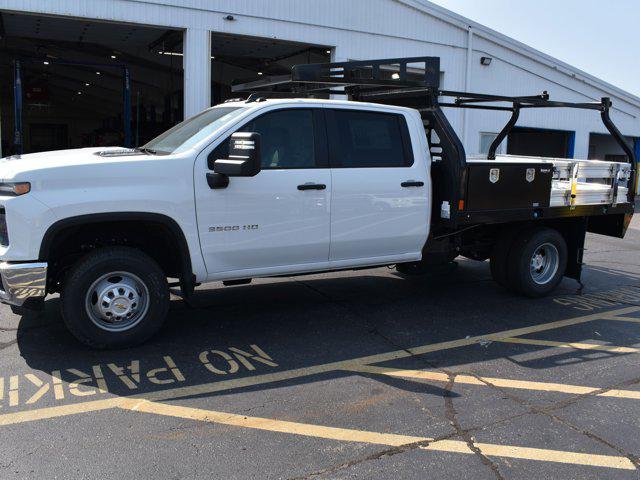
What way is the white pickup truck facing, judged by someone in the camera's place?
facing the viewer and to the left of the viewer

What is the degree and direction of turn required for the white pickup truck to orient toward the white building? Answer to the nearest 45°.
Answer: approximately 135° to its right
